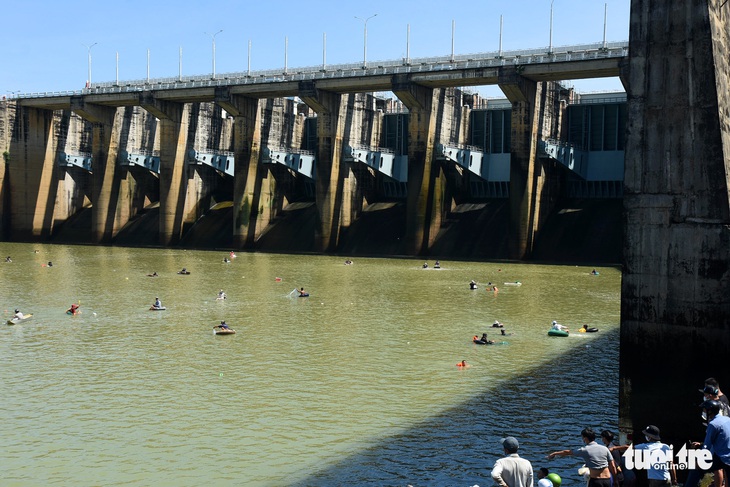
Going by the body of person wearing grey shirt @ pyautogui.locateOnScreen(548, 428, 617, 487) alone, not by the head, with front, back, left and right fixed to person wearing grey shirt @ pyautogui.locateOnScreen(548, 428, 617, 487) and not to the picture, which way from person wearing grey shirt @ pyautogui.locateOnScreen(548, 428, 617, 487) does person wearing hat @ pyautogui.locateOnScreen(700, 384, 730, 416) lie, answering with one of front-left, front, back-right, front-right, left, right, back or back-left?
right

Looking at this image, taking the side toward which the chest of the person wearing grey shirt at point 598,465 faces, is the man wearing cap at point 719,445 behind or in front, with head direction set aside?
behind

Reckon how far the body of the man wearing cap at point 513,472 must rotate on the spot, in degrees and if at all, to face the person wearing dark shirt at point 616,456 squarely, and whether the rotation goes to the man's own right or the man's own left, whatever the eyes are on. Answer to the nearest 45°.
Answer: approximately 45° to the man's own right

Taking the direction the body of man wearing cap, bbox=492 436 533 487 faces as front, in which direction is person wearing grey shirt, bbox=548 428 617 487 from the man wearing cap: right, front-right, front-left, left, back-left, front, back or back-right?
front-right

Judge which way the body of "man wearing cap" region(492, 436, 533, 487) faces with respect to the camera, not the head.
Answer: away from the camera

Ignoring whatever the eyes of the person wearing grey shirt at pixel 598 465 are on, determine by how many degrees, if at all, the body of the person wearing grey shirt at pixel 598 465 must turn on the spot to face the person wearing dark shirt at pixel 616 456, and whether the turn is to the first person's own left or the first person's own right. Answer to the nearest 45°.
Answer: approximately 45° to the first person's own right

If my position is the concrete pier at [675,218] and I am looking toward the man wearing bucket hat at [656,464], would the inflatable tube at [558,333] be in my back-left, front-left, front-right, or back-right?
back-right

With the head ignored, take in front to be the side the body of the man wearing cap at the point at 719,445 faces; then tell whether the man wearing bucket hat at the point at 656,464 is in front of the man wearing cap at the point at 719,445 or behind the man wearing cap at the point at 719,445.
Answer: in front

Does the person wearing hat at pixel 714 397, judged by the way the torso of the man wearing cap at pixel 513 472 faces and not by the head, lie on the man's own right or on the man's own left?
on the man's own right

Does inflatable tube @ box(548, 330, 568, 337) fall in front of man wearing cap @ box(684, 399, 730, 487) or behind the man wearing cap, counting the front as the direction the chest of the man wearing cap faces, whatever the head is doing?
in front

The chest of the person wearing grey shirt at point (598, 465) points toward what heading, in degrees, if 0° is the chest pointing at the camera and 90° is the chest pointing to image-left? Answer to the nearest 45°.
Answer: approximately 135°

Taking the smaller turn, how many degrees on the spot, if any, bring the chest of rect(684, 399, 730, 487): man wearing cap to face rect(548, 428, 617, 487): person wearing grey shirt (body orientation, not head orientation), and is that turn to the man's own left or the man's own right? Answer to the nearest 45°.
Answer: approximately 45° to the man's own left
